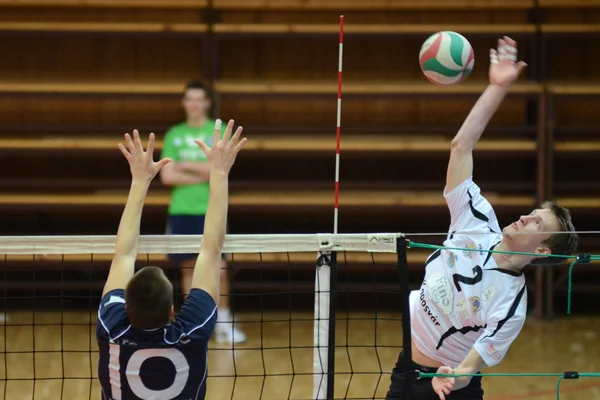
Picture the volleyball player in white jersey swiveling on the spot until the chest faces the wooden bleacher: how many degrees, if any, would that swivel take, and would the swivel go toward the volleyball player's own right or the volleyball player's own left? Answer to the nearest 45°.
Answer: approximately 135° to the volleyball player's own right

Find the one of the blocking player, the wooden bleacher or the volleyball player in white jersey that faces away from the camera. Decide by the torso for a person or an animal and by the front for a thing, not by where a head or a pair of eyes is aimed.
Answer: the blocking player

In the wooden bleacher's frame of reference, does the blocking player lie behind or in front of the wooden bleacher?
in front

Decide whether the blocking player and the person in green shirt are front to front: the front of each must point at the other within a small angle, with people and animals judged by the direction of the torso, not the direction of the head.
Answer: yes

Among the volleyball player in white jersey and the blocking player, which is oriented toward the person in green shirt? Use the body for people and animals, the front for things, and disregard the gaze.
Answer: the blocking player

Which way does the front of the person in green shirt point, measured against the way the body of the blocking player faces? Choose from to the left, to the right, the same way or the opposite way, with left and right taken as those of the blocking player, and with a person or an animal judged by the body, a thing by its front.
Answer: the opposite way

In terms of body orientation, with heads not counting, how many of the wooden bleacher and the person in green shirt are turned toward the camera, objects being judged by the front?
2

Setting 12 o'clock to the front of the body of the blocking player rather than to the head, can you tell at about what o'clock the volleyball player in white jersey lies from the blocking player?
The volleyball player in white jersey is roughly at 2 o'clock from the blocking player.

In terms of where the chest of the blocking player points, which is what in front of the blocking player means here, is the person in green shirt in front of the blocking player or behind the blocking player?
in front

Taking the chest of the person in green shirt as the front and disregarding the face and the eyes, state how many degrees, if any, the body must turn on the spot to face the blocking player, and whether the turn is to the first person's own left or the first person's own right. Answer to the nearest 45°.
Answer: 0° — they already face them

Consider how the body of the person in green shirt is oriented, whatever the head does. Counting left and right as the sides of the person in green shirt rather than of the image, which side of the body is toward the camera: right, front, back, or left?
front

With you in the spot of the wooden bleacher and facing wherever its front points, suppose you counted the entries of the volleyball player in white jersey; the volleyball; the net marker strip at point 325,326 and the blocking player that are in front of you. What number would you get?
4

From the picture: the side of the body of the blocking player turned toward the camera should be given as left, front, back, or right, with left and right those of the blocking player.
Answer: back

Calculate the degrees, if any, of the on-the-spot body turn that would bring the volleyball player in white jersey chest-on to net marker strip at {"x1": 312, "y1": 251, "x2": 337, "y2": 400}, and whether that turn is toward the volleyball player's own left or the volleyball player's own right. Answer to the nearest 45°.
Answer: approximately 45° to the volleyball player's own right

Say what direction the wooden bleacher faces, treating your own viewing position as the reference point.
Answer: facing the viewer

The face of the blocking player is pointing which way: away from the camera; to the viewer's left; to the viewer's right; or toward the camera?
away from the camera
